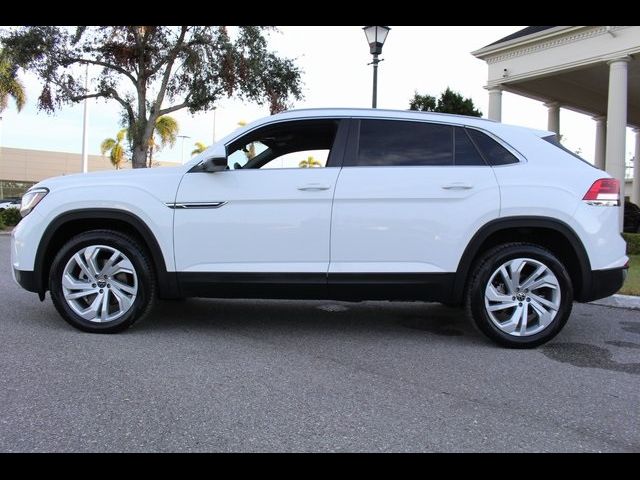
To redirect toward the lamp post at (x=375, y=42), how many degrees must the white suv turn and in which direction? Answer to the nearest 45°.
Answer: approximately 90° to its right

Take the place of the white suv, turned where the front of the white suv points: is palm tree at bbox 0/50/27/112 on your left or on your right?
on your right

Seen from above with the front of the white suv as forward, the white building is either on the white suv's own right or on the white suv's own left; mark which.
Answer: on the white suv's own right

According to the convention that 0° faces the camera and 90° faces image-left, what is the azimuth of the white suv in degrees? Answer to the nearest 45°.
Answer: approximately 90°

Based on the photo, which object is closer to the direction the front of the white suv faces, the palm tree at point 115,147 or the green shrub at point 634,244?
the palm tree

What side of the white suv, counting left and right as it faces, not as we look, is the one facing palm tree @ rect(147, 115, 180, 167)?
right

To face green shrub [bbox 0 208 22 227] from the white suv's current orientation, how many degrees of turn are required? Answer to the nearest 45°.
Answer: approximately 45° to its right

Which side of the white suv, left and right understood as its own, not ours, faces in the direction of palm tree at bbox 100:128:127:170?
right
